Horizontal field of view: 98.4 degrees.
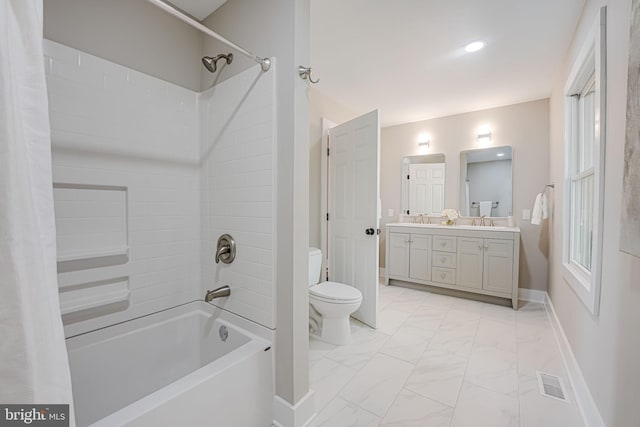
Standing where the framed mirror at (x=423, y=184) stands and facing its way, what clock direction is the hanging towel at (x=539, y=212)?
The hanging towel is roughly at 10 o'clock from the framed mirror.

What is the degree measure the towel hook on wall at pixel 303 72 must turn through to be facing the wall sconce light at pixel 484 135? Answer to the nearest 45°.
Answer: approximately 90° to its left

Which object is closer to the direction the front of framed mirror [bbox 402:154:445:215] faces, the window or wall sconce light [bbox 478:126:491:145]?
the window

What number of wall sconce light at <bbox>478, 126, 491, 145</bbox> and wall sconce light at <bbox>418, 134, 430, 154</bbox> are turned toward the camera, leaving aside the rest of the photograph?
2

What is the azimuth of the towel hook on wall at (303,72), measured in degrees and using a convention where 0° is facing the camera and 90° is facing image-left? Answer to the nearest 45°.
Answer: approximately 315°

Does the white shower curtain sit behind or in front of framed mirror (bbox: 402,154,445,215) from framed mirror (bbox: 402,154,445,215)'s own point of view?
in front

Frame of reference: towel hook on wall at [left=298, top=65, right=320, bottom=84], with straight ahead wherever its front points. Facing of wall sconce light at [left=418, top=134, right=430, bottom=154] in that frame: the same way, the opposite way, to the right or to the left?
to the right

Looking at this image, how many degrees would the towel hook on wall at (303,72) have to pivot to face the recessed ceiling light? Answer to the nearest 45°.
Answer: approximately 90° to its left

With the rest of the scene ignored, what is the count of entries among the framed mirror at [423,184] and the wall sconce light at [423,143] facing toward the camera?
2

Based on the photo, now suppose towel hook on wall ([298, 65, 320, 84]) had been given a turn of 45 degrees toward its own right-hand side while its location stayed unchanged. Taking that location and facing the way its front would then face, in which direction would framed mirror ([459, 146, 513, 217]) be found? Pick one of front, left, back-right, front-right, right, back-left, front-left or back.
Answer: back-left
